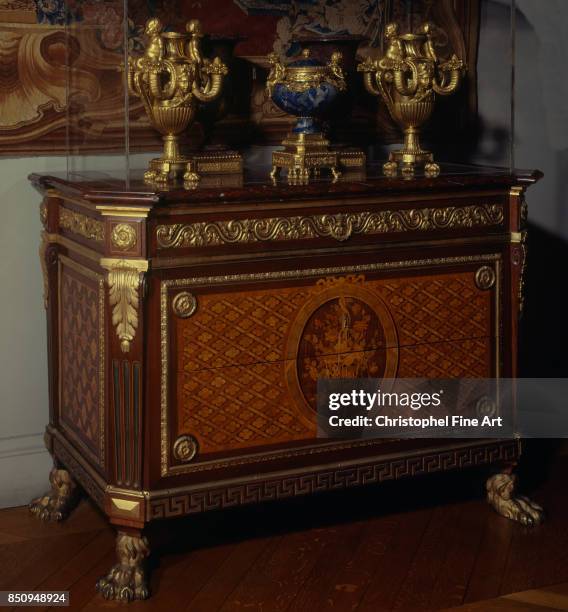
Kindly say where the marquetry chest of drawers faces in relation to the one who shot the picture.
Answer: facing the viewer and to the right of the viewer
